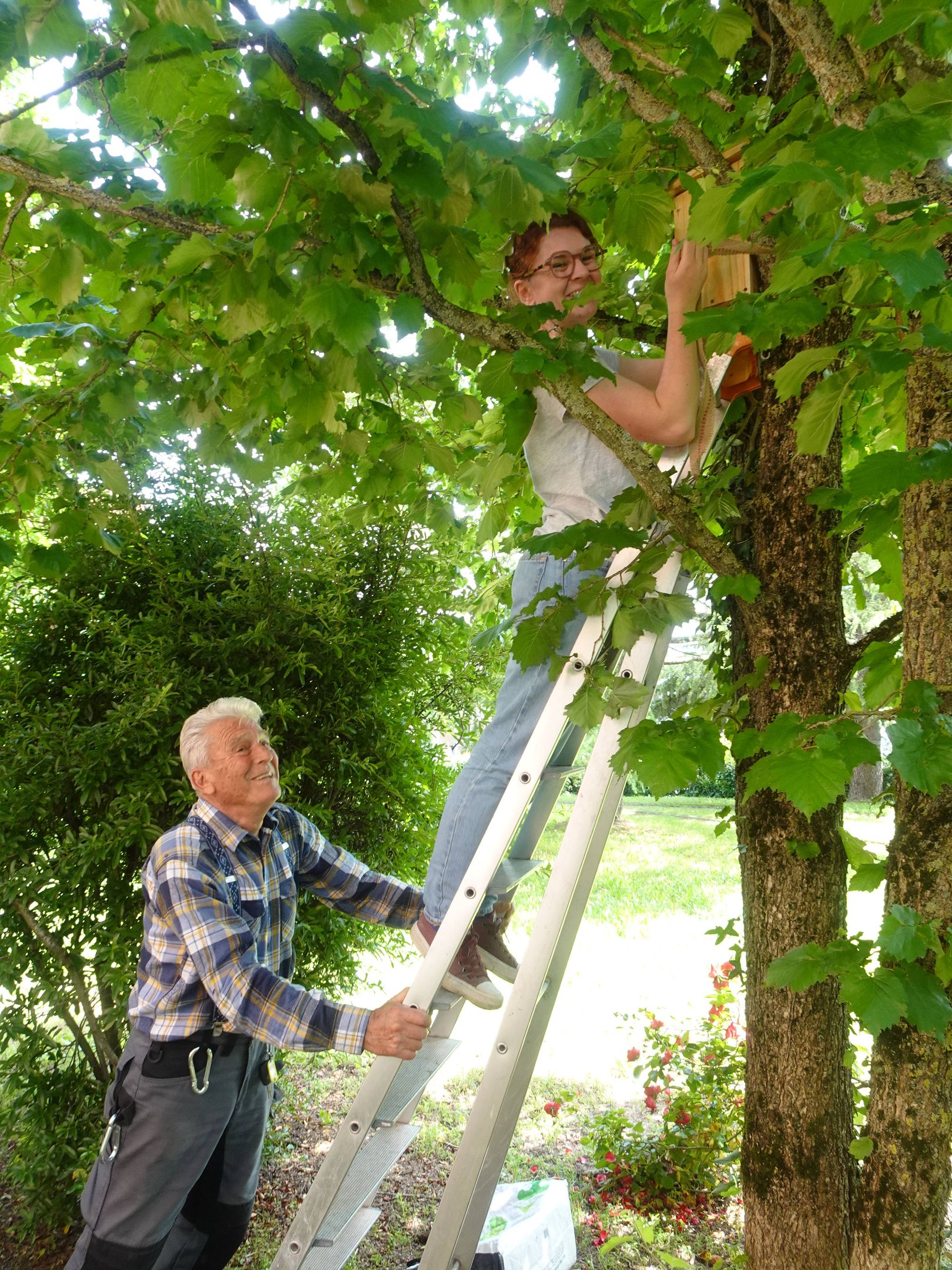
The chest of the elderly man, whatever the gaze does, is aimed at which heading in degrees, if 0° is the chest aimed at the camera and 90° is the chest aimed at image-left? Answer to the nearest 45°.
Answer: approximately 315°

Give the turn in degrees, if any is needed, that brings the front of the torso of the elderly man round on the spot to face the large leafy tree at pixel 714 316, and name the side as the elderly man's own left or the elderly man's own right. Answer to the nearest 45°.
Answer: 0° — they already face it

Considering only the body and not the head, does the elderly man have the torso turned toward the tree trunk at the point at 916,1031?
yes

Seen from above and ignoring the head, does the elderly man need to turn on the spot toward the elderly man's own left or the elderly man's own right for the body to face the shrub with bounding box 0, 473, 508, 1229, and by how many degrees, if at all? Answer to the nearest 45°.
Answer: approximately 135° to the elderly man's own left

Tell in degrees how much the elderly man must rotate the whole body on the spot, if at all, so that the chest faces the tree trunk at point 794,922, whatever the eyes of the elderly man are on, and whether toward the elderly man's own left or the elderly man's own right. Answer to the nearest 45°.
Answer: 0° — they already face it
